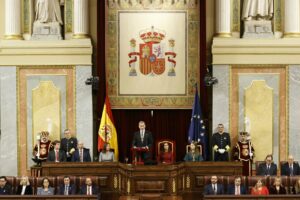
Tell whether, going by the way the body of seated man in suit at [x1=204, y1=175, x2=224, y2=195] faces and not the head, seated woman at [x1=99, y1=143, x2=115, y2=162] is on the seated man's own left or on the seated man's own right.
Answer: on the seated man's own right

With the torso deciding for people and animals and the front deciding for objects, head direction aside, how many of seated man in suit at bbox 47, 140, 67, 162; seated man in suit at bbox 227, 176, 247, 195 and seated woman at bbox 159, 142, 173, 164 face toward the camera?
3

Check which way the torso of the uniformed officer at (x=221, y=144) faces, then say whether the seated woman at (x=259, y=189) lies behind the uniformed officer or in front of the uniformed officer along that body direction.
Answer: in front

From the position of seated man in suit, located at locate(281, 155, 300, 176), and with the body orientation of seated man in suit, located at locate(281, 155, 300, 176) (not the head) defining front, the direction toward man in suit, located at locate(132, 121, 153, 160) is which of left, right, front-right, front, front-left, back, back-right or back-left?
right

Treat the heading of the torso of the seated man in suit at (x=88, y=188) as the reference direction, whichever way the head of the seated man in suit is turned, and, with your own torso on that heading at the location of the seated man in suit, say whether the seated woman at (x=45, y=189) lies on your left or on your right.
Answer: on your right

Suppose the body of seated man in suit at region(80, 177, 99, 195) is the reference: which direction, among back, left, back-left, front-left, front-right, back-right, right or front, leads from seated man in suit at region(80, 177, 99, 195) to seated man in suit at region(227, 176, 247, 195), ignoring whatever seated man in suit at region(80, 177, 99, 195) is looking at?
left

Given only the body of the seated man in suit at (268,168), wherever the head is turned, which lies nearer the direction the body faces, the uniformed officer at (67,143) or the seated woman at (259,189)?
the seated woman

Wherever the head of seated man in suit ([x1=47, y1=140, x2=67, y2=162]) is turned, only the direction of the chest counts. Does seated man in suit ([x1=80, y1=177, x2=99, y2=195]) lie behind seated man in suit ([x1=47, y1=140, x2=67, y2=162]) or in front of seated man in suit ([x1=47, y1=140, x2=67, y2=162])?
in front

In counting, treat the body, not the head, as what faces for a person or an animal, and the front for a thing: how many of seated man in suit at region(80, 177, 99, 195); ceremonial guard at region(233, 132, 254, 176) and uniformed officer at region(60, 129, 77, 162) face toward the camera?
3

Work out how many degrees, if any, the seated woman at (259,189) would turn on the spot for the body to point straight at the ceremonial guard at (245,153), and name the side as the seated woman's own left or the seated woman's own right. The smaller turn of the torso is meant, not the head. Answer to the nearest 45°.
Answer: approximately 180°
